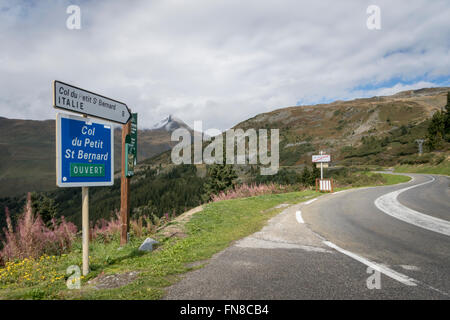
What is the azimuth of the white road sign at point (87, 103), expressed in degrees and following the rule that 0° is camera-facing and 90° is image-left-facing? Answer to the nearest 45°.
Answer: approximately 315°

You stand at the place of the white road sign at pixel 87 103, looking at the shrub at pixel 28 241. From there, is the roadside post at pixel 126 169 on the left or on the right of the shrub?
right

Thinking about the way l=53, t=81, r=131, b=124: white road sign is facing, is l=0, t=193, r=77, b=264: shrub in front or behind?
behind

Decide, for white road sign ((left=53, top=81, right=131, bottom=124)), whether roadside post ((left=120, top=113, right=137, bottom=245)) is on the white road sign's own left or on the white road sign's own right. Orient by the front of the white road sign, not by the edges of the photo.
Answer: on the white road sign's own left
